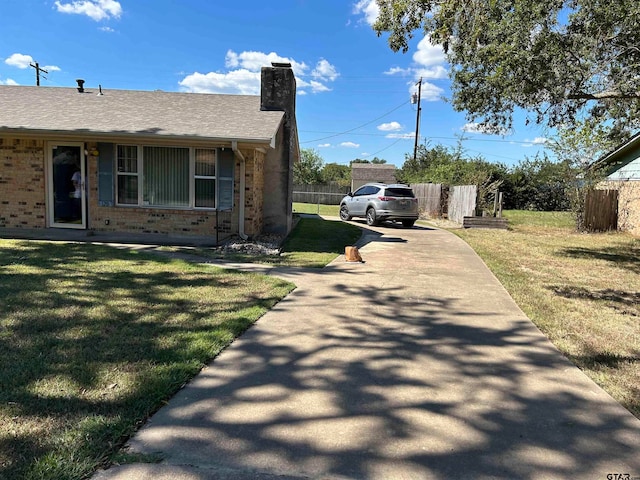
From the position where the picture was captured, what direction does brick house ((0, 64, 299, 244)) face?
facing the viewer

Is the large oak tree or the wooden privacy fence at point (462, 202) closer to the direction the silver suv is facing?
the wooden privacy fence

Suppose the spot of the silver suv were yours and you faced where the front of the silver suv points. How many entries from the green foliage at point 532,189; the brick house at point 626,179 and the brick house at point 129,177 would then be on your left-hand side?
1

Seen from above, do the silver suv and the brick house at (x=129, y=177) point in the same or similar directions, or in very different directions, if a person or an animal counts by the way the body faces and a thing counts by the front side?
very different directions

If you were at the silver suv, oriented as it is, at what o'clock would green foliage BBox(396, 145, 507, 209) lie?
The green foliage is roughly at 2 o'clock from the silver suv.

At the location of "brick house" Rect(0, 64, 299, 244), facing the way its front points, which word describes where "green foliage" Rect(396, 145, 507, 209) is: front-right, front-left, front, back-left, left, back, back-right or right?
back-left

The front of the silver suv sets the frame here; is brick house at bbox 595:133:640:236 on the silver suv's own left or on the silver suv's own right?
on the silver suv's own right

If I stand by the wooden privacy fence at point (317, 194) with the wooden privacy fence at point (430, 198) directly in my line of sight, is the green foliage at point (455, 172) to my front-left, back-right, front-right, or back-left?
front-left

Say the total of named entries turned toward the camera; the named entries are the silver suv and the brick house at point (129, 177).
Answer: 1

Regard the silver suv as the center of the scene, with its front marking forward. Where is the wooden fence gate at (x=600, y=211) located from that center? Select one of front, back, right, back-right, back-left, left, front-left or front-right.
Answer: back-right

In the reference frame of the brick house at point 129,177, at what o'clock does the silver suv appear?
The silver suv is roughly at 8 o'clock from the brick house.

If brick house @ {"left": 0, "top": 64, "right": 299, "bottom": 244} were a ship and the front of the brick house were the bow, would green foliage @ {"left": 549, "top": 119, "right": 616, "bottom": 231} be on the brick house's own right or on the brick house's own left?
on the brick house's own left

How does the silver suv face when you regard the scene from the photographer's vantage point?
facing away from the viewer and to the left of the viewer
